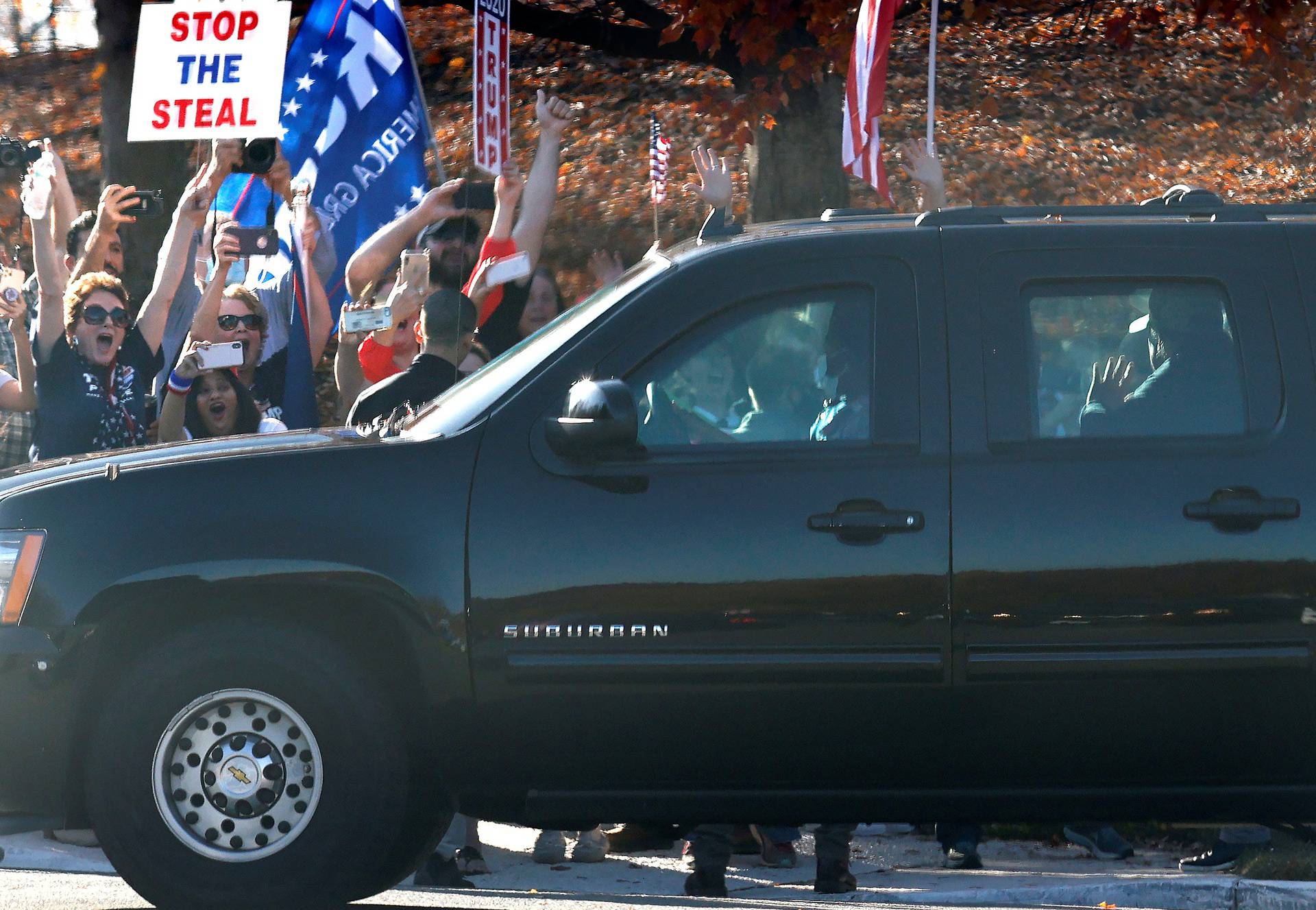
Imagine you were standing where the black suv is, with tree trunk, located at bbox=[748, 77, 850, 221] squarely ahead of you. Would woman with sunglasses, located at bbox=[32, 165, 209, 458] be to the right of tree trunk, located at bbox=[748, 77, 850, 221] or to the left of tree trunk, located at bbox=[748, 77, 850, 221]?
left

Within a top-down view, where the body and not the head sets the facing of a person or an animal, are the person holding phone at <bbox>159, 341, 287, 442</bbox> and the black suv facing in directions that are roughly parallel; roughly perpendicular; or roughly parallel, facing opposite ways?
roughly perpendicular

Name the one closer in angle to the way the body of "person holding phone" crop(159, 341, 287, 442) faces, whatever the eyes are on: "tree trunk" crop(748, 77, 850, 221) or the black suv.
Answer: the black suv

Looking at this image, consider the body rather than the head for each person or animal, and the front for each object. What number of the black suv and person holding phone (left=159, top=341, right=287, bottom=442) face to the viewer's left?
1

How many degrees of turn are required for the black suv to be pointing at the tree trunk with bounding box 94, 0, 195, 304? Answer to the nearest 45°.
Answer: approximately 45° to its right

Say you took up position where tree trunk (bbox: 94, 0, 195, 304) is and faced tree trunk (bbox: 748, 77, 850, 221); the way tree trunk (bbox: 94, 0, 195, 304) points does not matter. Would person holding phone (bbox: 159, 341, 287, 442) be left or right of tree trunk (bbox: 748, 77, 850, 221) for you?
right

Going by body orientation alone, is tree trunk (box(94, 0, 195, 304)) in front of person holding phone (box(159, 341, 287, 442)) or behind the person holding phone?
behind

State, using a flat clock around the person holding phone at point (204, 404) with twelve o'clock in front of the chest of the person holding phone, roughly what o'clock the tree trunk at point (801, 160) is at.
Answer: The tree trunk is roughly at 8 o'clock from the person holding phone.

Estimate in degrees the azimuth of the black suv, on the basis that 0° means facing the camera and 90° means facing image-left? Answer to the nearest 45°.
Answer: approximately 90°

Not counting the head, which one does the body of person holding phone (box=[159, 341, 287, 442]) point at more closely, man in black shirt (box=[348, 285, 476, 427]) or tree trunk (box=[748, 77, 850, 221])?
the man in black shirt

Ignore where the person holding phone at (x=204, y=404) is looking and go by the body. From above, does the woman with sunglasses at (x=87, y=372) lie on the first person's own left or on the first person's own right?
on the first person's own right

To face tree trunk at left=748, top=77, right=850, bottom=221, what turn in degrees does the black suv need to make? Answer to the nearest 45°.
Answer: approximately 90° to its right

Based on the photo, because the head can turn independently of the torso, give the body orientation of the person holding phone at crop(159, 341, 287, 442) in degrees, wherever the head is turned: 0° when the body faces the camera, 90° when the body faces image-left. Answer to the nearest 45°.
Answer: approximately 0°
